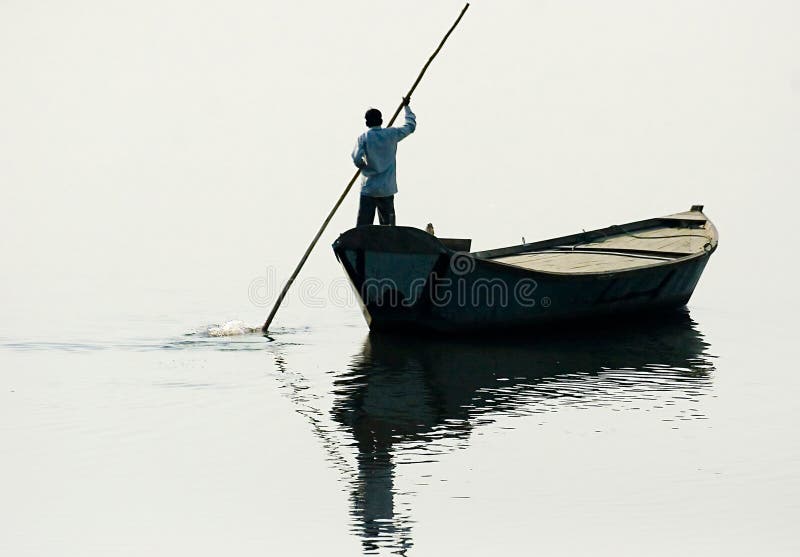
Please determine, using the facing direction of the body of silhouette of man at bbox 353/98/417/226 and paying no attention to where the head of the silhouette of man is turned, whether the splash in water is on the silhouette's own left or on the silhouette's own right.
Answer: on the silhouette's own left

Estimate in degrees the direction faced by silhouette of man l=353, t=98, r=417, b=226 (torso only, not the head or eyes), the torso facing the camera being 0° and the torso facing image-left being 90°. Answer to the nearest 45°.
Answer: approximately 180°
